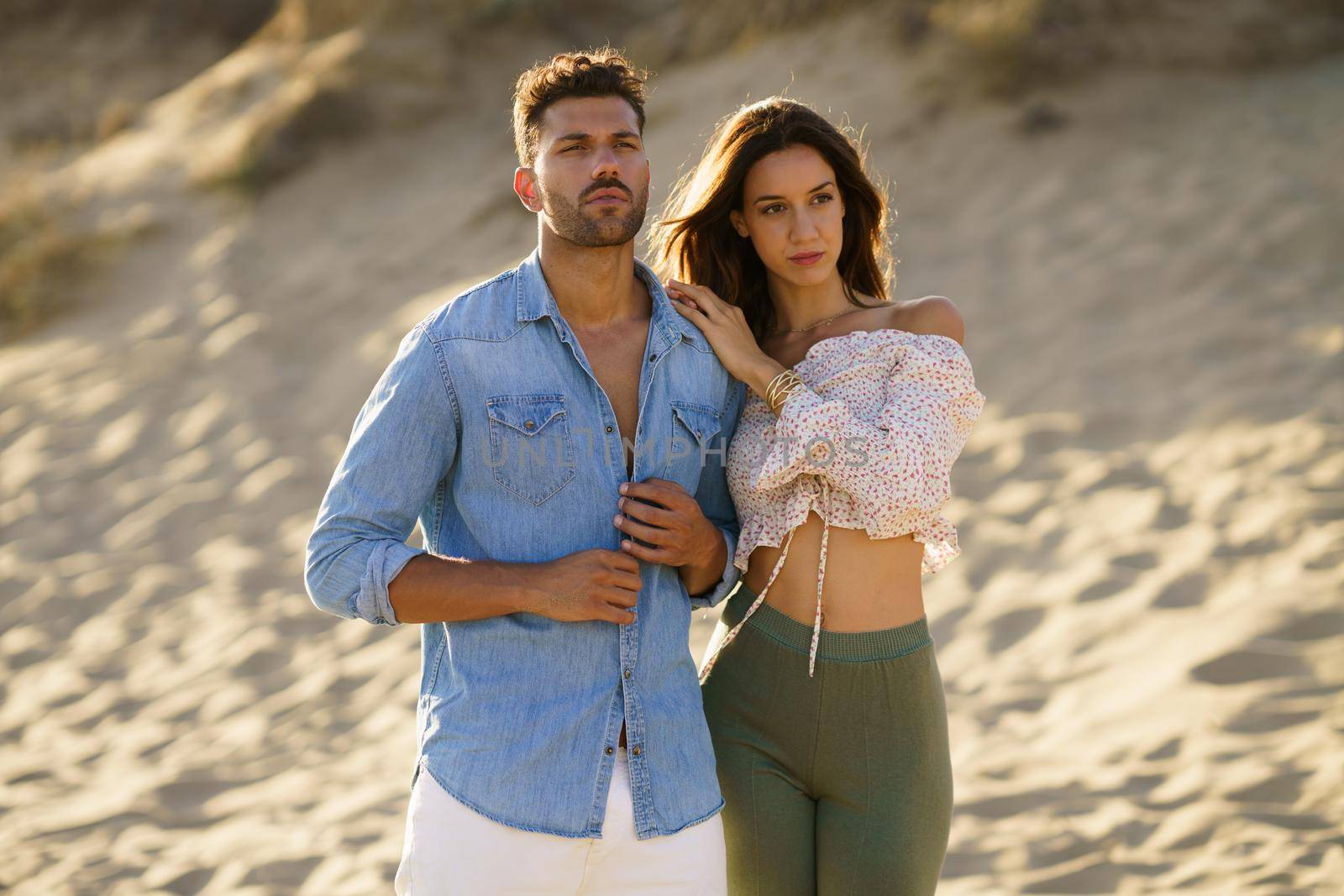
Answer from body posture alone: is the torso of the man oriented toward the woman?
no

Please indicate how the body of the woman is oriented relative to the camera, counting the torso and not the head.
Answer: toward the camera

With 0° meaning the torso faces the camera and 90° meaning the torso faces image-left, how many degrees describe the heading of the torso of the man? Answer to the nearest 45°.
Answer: approximately 315°

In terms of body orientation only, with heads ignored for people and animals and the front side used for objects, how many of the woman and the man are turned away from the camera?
0

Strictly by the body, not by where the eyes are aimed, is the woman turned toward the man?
no
